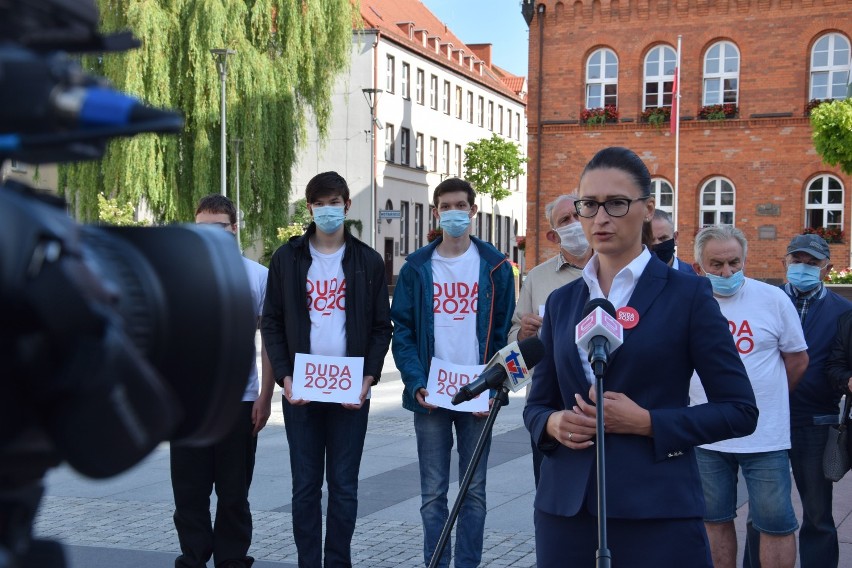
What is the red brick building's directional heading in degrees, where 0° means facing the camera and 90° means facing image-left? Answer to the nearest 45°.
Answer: approximately 0°

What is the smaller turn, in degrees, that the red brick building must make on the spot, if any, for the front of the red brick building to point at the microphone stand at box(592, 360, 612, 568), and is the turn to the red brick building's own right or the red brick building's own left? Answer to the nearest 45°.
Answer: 0° — it already faces it

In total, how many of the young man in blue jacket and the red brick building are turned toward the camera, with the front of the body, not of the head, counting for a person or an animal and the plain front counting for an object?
2

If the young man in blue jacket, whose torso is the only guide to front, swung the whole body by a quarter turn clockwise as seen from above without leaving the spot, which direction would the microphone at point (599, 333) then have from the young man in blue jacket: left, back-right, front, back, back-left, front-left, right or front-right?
left

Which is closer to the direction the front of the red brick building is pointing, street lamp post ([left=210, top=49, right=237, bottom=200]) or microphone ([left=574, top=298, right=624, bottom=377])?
the microphone

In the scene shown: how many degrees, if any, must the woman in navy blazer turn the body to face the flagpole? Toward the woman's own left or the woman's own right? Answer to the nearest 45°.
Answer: approximately 135° to the woman's own right

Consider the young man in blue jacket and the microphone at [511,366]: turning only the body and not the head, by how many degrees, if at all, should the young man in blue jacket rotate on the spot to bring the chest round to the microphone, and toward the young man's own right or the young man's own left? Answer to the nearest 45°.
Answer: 0° — they already face it

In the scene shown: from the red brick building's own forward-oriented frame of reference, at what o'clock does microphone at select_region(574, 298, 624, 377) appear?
The microphone is roughly at 12 o'clock from the red brick building.

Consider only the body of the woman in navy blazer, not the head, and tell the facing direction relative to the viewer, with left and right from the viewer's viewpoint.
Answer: facing the viewer and to the left of the viewer

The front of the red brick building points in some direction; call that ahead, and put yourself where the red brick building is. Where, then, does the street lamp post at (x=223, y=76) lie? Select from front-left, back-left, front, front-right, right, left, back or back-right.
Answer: front-right

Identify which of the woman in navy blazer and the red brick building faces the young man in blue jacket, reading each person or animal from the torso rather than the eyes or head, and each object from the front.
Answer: the red brick building
